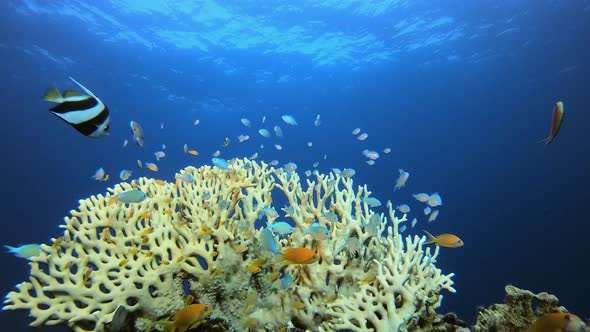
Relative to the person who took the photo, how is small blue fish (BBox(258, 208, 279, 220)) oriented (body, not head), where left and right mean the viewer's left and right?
facing to the right of the viewer

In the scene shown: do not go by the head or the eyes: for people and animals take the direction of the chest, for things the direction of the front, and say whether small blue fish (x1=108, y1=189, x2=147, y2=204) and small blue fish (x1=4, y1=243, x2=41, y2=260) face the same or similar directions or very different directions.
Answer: same or similar directions

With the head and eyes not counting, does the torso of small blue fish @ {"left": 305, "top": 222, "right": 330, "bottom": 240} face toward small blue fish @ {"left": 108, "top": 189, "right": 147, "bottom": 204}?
no

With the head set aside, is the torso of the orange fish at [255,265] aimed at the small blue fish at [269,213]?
no

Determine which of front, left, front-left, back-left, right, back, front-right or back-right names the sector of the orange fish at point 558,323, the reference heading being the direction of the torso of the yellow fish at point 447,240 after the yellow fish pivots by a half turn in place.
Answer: left
